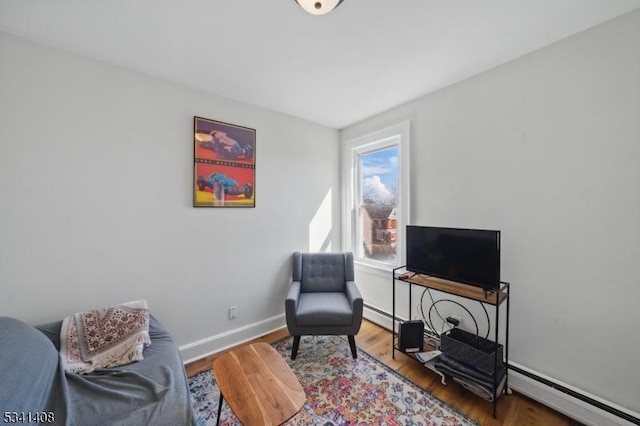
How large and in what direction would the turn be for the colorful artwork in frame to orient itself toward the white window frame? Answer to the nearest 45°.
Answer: approximately 45° to its left

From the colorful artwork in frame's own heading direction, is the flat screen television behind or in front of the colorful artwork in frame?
in front

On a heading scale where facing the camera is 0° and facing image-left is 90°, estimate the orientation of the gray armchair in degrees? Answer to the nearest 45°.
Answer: approximately 0°

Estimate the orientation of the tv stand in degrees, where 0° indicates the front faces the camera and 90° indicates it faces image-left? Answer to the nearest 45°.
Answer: approximately 45°

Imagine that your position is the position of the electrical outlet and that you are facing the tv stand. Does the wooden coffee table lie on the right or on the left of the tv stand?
right

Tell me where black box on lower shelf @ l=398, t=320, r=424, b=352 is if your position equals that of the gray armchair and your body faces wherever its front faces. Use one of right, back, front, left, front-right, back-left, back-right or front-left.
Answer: left

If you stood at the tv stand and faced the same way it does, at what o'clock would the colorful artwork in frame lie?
The colorful artwork in frame is roughly at 1 o'clock from the tv stand.
